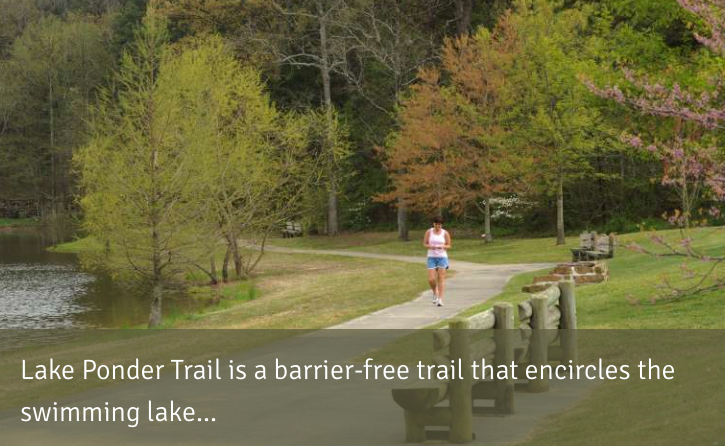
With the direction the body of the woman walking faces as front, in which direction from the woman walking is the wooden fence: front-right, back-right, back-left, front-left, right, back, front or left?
front

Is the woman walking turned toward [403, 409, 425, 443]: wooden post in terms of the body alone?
yes

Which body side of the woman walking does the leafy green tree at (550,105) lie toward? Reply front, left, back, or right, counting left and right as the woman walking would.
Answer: back

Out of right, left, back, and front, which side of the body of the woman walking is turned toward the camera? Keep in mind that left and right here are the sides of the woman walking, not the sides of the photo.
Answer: front

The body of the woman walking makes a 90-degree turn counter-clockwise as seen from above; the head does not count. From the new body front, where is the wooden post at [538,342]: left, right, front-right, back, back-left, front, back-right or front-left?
right

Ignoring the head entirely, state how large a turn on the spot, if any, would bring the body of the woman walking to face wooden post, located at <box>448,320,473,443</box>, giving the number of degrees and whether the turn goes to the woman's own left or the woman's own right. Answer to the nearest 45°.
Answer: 0° — they already face it

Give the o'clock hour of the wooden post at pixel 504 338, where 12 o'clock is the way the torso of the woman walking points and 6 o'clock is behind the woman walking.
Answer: The wooden post is roughly at 12 o'clock from the woman walking.

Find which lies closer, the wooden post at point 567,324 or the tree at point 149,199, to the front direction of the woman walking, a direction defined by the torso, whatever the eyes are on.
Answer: the wooden post

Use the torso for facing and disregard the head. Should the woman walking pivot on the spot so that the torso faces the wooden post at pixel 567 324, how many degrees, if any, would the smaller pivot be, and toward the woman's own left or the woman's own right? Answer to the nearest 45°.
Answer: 0° — they already face it

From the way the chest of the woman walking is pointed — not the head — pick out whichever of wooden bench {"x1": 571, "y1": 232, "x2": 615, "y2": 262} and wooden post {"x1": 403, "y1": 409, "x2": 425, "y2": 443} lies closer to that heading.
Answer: the wooden post
